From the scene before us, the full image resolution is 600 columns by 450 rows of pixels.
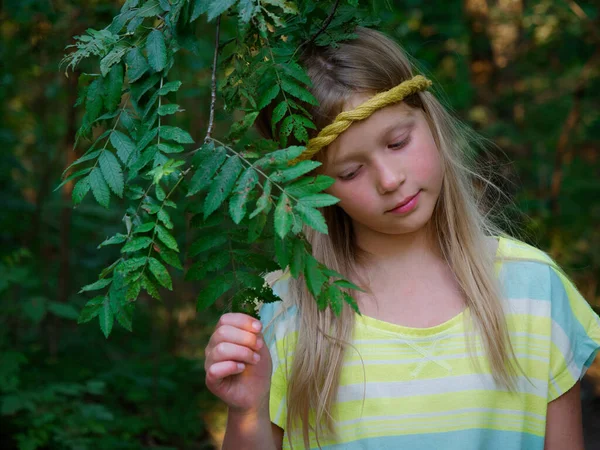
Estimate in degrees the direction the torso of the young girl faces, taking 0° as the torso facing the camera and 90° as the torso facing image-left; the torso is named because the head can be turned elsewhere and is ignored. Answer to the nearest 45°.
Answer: approximately 0°

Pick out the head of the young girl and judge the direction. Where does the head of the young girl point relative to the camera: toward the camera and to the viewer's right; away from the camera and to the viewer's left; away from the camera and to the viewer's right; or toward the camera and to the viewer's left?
toward the camera and to the viewer's left
